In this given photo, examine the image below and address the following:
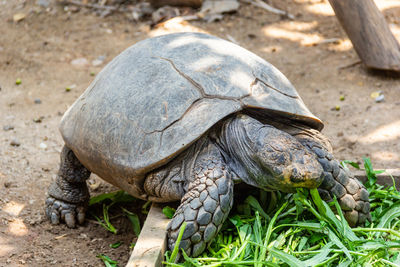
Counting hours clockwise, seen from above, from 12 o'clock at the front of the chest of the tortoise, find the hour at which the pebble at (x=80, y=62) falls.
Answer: The pebble is roughly at 7 o'clock from the tortoise.

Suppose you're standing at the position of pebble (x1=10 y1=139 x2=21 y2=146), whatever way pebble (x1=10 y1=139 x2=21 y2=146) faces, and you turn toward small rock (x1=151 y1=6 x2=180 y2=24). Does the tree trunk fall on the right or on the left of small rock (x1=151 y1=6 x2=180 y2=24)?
right

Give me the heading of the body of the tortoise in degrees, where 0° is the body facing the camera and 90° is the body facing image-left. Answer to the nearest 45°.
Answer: approximately 315°

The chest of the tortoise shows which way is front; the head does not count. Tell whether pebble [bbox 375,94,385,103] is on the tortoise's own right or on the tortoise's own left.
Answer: on the tortoise's own left

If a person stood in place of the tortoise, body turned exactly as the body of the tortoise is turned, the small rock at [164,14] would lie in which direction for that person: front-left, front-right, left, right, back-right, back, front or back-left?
back-left

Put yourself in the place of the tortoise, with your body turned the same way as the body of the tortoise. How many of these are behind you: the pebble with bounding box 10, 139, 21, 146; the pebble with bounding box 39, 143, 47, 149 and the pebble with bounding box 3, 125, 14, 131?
3

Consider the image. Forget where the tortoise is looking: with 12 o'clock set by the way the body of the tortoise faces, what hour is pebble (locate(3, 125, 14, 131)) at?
The pebble is roughly at 6 o'clock from the tortoise.

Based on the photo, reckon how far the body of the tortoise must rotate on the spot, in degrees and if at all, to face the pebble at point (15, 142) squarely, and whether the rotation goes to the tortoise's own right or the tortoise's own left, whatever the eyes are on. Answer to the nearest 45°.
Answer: approximately 180°

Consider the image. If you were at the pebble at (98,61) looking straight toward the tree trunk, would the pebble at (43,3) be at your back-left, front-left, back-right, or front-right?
back-left

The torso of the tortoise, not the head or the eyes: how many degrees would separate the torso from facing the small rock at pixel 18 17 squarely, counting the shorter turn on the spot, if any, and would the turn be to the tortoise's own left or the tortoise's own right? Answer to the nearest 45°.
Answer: approximately 180°
